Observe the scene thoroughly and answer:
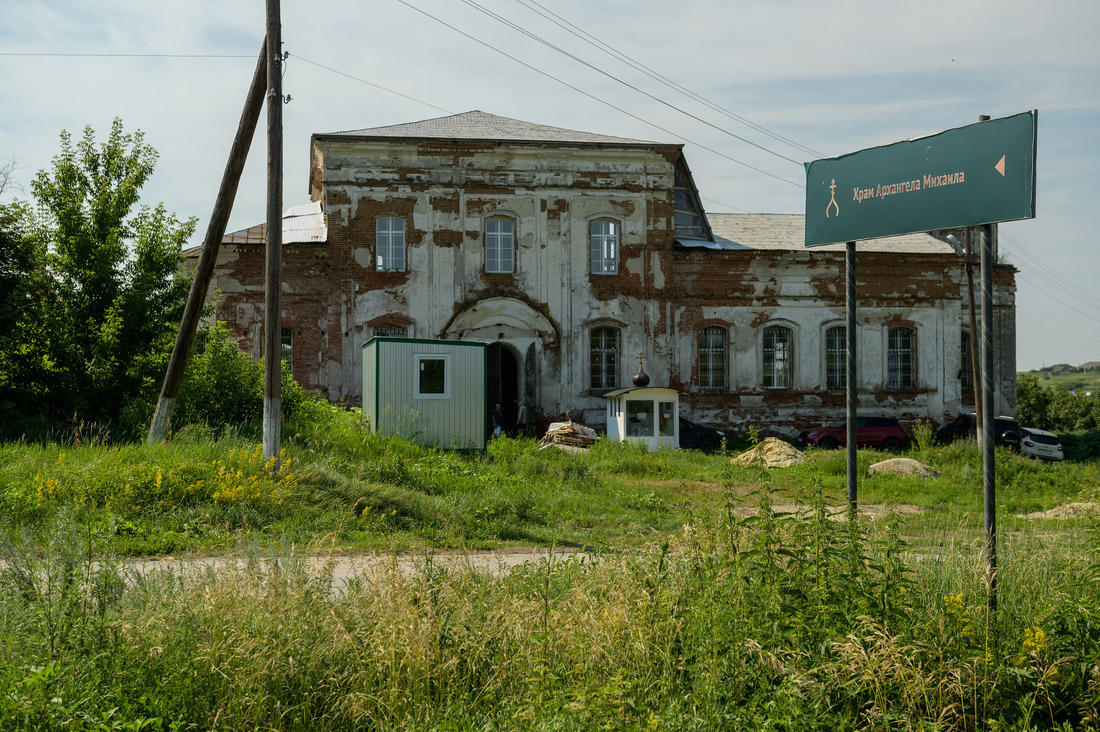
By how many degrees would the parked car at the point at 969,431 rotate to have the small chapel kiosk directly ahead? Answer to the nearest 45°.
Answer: approximately 45° to its left

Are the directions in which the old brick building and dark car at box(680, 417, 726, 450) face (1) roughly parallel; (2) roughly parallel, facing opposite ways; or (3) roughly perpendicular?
roughly perpendicular

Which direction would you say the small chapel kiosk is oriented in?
toward the camera

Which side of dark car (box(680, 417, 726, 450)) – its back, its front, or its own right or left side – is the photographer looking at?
right

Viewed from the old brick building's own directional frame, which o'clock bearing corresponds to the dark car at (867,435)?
The dark car is roughly at 9 o'clock from the old brick building.

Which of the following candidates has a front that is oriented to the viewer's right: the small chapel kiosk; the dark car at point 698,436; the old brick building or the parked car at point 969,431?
the dark car

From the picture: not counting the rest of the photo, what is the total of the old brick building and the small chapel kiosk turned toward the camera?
2

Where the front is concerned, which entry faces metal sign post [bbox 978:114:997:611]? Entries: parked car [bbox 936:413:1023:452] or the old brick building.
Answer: the old brick building

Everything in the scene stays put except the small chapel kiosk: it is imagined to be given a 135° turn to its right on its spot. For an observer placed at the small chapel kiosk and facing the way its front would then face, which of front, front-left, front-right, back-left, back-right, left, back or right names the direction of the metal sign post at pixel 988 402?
back-left

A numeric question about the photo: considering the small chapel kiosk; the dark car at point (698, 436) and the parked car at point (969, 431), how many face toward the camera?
1

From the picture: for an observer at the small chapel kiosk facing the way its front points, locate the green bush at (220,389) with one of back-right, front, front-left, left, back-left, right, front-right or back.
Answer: front-right

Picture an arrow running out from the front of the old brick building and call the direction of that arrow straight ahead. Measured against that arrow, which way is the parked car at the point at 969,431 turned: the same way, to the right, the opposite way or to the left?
to the right

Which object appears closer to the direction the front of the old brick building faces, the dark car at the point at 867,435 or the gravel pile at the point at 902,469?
the gravel pile

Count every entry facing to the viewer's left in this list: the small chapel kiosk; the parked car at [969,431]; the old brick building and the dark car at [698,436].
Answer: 1

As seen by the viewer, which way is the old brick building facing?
toward the camera

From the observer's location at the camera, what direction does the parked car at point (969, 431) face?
facing to the left of the viewer

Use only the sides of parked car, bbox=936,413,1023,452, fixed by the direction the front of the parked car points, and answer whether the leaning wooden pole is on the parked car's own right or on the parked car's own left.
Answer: on the parked car's own left
